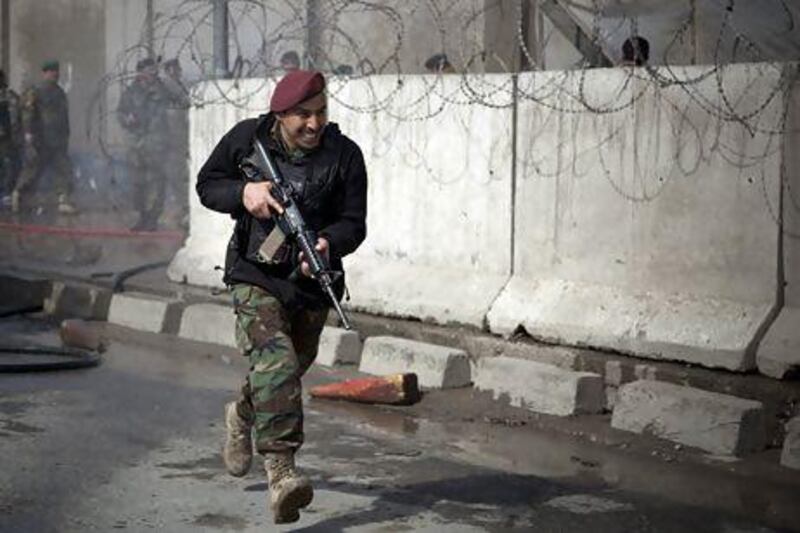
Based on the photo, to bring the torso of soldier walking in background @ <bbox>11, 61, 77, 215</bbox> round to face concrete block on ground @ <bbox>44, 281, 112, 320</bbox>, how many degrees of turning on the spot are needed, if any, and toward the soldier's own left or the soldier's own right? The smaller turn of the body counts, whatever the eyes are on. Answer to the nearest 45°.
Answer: approximately 45° to the soldier's own right

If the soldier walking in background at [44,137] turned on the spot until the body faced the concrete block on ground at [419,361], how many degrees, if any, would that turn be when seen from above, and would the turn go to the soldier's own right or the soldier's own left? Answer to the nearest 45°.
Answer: approximately 45° to the soldier's own right

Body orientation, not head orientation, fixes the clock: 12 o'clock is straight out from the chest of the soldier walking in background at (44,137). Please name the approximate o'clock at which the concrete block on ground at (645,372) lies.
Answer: The concrete block on ground is roughly at 1 o'clock from the soldier walking in background.

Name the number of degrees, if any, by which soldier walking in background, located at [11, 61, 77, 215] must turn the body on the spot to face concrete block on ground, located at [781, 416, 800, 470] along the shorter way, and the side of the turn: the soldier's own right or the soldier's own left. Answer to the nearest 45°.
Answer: approximately 45° to the soldier's own right

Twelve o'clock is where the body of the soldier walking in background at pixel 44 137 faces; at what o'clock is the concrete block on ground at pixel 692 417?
The concrete block on ground is roughly at 1 o'clock from the soldier walking in background.

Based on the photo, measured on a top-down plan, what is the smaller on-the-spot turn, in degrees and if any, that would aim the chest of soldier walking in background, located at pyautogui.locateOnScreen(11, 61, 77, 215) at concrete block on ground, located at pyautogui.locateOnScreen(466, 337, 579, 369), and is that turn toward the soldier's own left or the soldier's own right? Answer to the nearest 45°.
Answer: approximately 45° to the soldier's own right

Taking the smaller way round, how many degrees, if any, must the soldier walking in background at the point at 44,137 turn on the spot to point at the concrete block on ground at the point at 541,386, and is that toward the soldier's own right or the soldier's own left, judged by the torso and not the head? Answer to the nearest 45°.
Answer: approximately 45° to the soldier's own right
